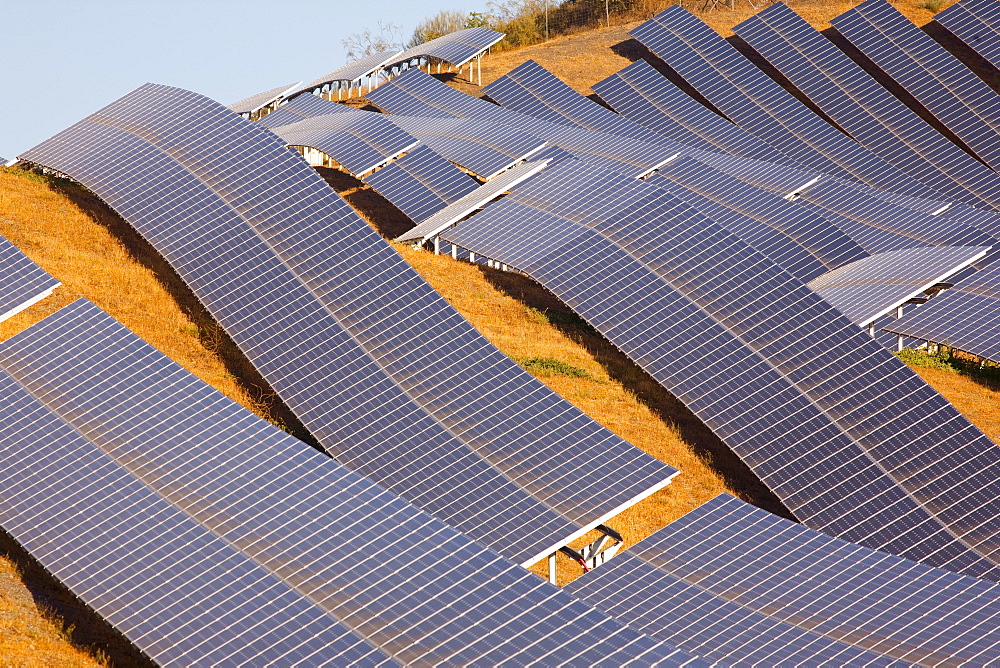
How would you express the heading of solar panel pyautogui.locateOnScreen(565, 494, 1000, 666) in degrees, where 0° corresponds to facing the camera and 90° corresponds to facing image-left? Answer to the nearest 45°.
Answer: approximately 45°

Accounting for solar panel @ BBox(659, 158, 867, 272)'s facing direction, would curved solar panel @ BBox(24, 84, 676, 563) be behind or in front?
in front

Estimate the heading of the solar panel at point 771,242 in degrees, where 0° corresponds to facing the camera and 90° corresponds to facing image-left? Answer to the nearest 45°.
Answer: approximately 45°

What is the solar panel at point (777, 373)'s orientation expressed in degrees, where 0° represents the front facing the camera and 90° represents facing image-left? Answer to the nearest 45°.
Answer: approximately 45°

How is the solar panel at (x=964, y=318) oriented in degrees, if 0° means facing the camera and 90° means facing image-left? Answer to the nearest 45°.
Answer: approximately 45°

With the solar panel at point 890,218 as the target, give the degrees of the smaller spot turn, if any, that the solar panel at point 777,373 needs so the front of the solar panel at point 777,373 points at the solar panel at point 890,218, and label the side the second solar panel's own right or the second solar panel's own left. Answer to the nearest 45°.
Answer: approximately 135° to the second solar panel's own right

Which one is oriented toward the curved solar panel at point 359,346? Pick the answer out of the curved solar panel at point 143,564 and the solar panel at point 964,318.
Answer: the solar panel

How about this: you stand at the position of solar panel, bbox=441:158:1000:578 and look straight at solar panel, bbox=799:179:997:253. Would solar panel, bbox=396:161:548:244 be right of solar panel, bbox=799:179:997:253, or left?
left

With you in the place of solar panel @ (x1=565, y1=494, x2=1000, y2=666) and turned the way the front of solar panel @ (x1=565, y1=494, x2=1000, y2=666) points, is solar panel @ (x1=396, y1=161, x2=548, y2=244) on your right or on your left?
on your right

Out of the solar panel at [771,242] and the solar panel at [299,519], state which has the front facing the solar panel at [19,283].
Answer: the solar panel at [771,242]

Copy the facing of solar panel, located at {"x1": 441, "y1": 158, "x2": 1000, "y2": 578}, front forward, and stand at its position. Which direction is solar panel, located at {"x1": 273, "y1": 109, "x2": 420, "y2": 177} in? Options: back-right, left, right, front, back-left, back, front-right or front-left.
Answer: right
